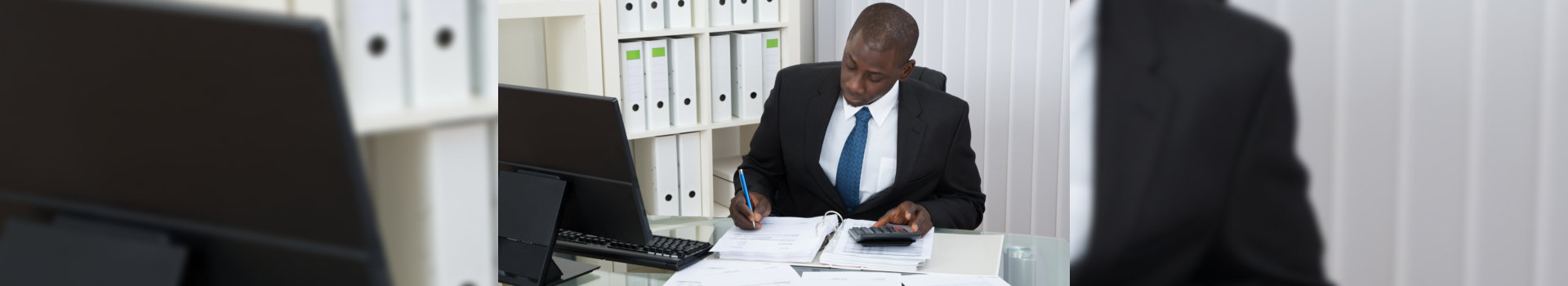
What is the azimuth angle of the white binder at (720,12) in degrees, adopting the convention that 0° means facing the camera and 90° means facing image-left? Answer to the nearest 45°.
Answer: approximately 0°

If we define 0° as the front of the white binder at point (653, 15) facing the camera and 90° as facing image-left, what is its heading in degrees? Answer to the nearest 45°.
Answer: approximately 0°
